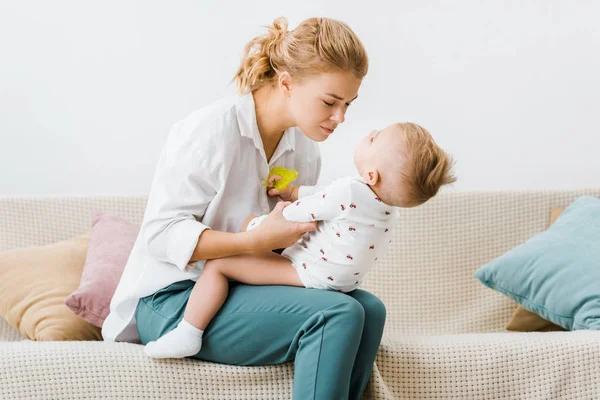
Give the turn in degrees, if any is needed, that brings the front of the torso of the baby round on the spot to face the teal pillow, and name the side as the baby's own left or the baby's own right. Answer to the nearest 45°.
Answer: approximately 135° to the baby's own right

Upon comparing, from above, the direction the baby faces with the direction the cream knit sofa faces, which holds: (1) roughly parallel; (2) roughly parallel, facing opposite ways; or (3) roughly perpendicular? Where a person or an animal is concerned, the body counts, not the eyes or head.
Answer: roughly perpendicular

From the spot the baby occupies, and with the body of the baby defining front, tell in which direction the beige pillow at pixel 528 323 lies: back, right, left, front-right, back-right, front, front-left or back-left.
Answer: back-right

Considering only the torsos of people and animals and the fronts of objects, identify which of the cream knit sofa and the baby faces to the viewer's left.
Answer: the baby

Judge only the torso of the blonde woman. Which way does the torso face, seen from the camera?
to the viewer's right

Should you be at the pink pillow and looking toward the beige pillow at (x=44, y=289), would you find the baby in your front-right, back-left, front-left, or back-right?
back-left

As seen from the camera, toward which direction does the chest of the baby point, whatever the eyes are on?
to the viewer's left

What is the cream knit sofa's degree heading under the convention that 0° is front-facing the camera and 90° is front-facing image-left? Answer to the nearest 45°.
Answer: approximately 0°

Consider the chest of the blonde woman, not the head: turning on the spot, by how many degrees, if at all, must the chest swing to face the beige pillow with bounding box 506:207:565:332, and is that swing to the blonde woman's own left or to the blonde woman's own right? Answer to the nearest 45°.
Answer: approximately 45° to the blonde woman's own left
